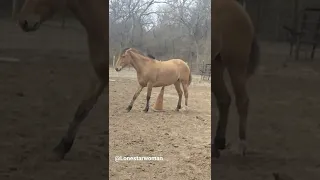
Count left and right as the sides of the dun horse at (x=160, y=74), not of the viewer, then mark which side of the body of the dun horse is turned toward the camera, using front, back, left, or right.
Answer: left
